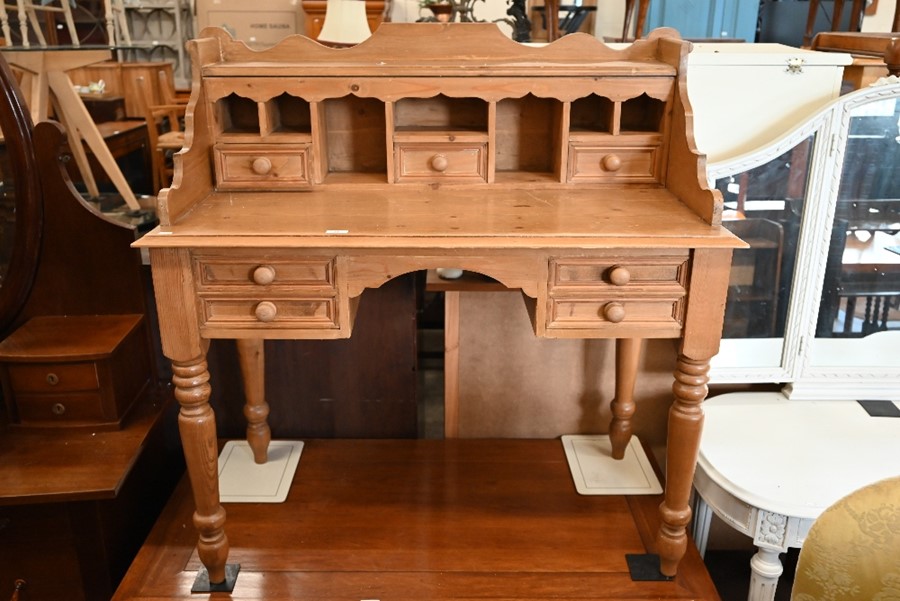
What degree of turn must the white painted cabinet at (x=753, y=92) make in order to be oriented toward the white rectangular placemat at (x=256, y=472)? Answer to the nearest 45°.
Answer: approximately 45° to its right

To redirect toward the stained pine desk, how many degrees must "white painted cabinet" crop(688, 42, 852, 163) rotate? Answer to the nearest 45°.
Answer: approximately 45° to its right

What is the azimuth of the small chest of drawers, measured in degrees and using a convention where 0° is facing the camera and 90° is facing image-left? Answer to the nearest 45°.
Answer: approximately 0°

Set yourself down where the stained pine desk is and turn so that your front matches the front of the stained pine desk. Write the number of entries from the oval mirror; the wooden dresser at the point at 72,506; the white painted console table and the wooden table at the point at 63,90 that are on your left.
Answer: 1

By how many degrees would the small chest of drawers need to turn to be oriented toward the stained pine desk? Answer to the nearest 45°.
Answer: approximately 45° to its left

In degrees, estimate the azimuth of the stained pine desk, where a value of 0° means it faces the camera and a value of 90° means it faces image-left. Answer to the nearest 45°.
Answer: approximately 0°

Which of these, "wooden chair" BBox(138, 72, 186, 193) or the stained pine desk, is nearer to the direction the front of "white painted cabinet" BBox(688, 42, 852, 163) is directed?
the stained pine desk

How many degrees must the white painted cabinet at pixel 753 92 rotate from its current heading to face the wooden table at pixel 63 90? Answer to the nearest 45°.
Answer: approximately 90° to its right

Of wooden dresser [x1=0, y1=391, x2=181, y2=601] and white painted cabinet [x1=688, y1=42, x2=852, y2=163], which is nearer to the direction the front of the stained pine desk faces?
the wooden dresser
